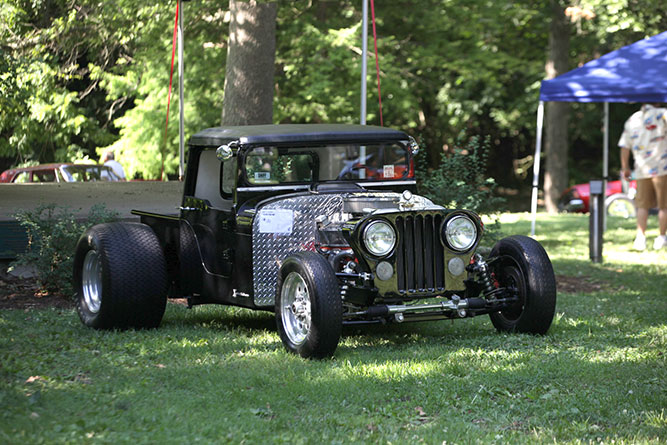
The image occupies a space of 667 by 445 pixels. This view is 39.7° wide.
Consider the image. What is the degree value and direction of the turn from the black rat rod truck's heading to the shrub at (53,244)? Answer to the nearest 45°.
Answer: approximately 180°

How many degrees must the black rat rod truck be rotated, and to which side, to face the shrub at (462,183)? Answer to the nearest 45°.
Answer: approximately 90° to its left

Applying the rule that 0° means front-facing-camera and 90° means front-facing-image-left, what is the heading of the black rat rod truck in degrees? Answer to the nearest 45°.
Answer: approximately 315°

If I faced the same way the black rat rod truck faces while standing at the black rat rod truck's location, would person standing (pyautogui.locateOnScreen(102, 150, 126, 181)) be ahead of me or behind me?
behind

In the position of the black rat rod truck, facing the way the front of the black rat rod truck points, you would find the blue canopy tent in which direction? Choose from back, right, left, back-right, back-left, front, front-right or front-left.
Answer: left

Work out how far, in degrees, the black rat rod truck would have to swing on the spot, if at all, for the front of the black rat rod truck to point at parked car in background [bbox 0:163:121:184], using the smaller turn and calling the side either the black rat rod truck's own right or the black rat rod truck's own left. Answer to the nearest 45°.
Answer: approximately 180°

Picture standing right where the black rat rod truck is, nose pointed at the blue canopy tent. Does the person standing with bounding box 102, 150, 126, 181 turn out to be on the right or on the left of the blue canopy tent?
left
